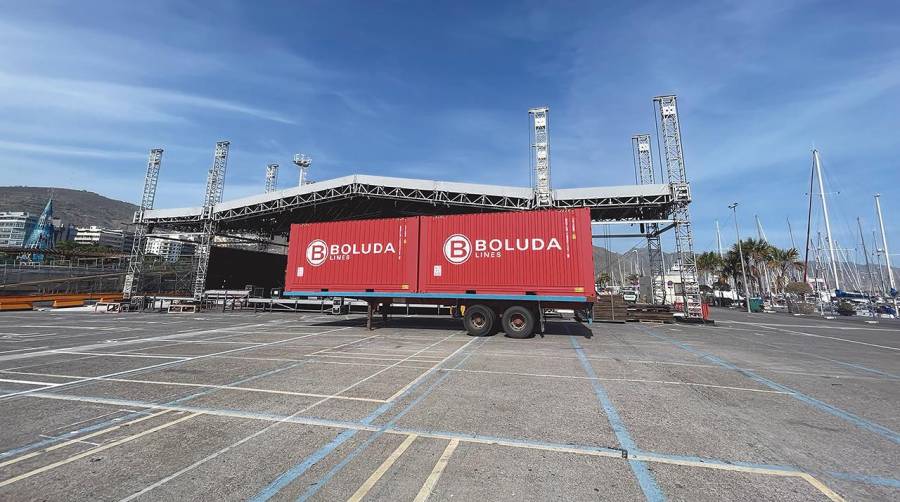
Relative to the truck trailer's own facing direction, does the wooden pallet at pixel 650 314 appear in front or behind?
behind

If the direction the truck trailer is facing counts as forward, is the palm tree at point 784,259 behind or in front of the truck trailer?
behind

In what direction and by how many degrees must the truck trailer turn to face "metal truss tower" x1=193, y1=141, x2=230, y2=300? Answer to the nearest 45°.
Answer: approximately 45° to its right

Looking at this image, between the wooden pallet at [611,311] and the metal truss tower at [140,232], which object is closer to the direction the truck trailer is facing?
the metal truss tower

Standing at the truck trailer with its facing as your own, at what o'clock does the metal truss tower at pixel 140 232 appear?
The metal truss tower is roughly at 1 o'clock from the truck trailer.

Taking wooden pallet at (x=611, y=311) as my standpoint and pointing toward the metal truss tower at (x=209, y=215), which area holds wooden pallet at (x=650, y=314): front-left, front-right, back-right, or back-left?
back-right

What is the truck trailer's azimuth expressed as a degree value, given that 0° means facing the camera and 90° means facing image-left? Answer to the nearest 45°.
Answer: approximately 90°

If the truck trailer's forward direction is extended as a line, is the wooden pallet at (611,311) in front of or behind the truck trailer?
behind
